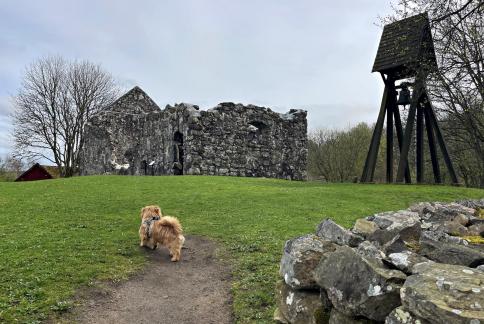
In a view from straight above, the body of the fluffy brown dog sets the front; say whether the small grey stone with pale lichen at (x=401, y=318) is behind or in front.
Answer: behind

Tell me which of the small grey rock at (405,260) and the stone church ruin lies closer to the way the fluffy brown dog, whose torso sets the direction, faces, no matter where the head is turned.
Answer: the stone church ruin

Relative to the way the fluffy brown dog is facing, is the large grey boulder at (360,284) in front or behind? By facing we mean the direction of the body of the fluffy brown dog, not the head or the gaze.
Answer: behind

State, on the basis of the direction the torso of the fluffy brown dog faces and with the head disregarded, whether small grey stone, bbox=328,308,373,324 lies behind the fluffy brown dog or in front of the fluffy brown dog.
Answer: behind

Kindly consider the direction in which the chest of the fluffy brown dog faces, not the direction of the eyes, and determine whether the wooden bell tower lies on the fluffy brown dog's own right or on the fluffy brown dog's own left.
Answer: on the fluffy brown dog's own right

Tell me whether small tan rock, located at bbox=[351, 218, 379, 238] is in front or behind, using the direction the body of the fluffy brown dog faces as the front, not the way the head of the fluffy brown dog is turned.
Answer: behind

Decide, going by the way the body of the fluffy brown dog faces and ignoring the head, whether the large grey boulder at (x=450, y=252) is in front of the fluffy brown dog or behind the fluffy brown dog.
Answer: behind

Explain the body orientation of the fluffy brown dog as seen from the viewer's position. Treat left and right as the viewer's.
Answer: facing away from the viewer and to the left of the viewer
